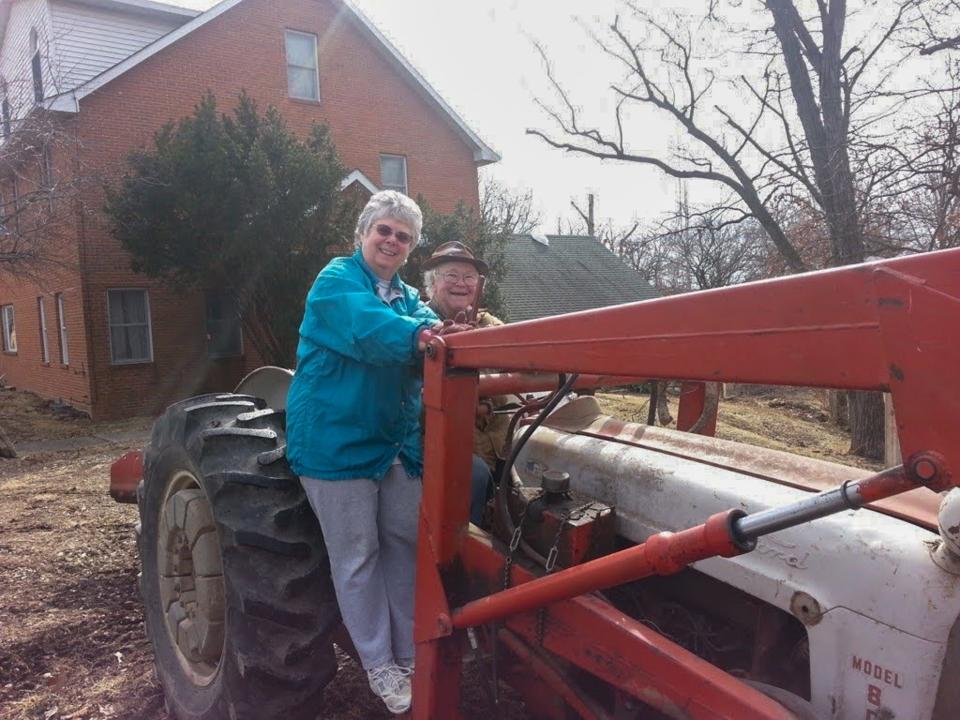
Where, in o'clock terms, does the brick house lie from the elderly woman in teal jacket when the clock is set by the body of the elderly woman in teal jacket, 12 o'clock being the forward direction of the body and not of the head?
The brick house is roughly at 7 o'clock from the elderly woman in teal jacket.

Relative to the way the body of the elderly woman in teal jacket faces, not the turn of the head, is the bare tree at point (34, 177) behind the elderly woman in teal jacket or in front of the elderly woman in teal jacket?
behind

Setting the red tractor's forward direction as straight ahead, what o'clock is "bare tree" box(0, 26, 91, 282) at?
The bare tree is roughly at 6 o'clock from the red tractor.

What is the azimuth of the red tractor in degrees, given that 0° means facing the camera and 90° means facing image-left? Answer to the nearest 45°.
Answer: approximately 315°
